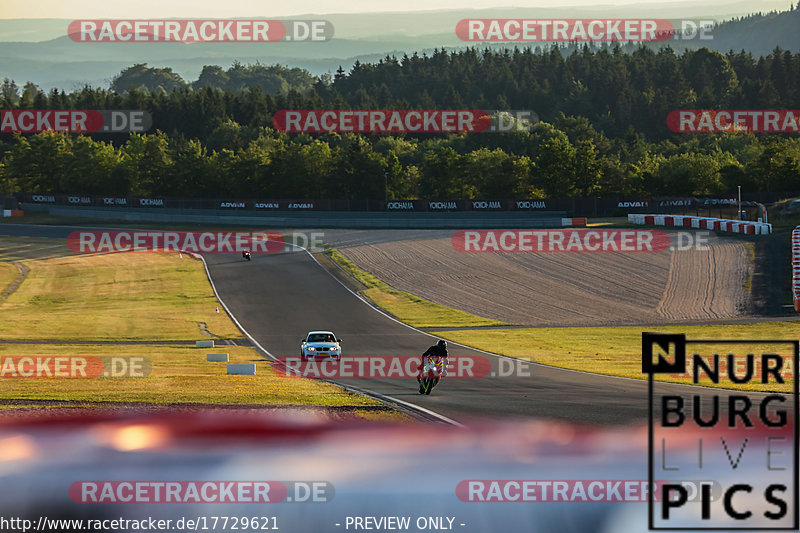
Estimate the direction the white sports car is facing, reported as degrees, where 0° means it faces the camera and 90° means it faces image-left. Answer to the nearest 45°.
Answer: approximately 0°

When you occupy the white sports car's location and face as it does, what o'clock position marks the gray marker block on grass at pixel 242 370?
The gray marker block on grass is roughly at 1 o'clock from the white sports car.
